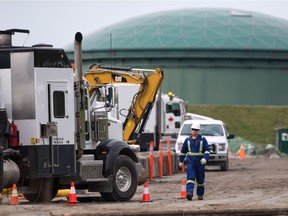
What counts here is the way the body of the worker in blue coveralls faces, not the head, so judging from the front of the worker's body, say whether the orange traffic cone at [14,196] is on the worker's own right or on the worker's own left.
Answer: on the worker's own right

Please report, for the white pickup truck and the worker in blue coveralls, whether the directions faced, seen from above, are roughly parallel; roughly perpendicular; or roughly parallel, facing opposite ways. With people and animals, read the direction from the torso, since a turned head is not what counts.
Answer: roughly parallel

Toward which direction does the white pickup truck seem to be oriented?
toward the camera

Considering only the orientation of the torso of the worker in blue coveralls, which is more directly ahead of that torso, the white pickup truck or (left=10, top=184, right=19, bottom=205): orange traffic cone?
the orange traffic cone

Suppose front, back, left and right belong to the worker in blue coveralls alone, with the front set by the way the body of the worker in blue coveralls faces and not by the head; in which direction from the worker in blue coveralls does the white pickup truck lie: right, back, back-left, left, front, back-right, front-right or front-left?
back

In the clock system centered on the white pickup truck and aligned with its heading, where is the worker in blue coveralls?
The worker in blue coveralls is roughly at 12 o'clock from the white pickup truck.

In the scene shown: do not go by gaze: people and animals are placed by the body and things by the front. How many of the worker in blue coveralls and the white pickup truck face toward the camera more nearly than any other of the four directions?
2

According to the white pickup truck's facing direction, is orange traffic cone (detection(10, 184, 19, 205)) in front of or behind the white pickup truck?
in front
